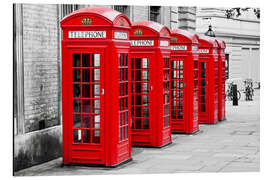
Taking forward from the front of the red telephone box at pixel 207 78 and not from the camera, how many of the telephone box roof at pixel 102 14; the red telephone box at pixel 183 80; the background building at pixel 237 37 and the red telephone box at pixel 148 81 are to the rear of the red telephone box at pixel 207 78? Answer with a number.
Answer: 1

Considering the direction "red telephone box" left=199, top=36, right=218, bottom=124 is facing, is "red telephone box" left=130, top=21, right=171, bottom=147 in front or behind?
in front

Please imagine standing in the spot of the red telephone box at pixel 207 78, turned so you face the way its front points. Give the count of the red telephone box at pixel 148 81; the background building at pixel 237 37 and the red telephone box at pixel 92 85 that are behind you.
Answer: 1

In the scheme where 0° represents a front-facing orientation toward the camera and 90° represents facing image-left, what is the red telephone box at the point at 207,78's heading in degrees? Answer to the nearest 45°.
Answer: approximately 0°

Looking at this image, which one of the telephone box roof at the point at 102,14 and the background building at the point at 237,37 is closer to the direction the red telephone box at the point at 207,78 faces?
the telephone box roof

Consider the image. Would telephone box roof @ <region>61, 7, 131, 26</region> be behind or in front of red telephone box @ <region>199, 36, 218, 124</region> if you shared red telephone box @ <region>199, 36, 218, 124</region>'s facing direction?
in front

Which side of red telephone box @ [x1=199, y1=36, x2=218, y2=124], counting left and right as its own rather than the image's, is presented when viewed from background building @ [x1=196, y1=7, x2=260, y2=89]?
back

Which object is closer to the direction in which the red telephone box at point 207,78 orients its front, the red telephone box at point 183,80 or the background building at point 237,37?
the red telephone box

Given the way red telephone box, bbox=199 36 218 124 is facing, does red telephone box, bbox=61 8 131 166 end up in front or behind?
in front

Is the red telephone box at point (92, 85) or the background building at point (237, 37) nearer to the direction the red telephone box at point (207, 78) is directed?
the red telephone box
